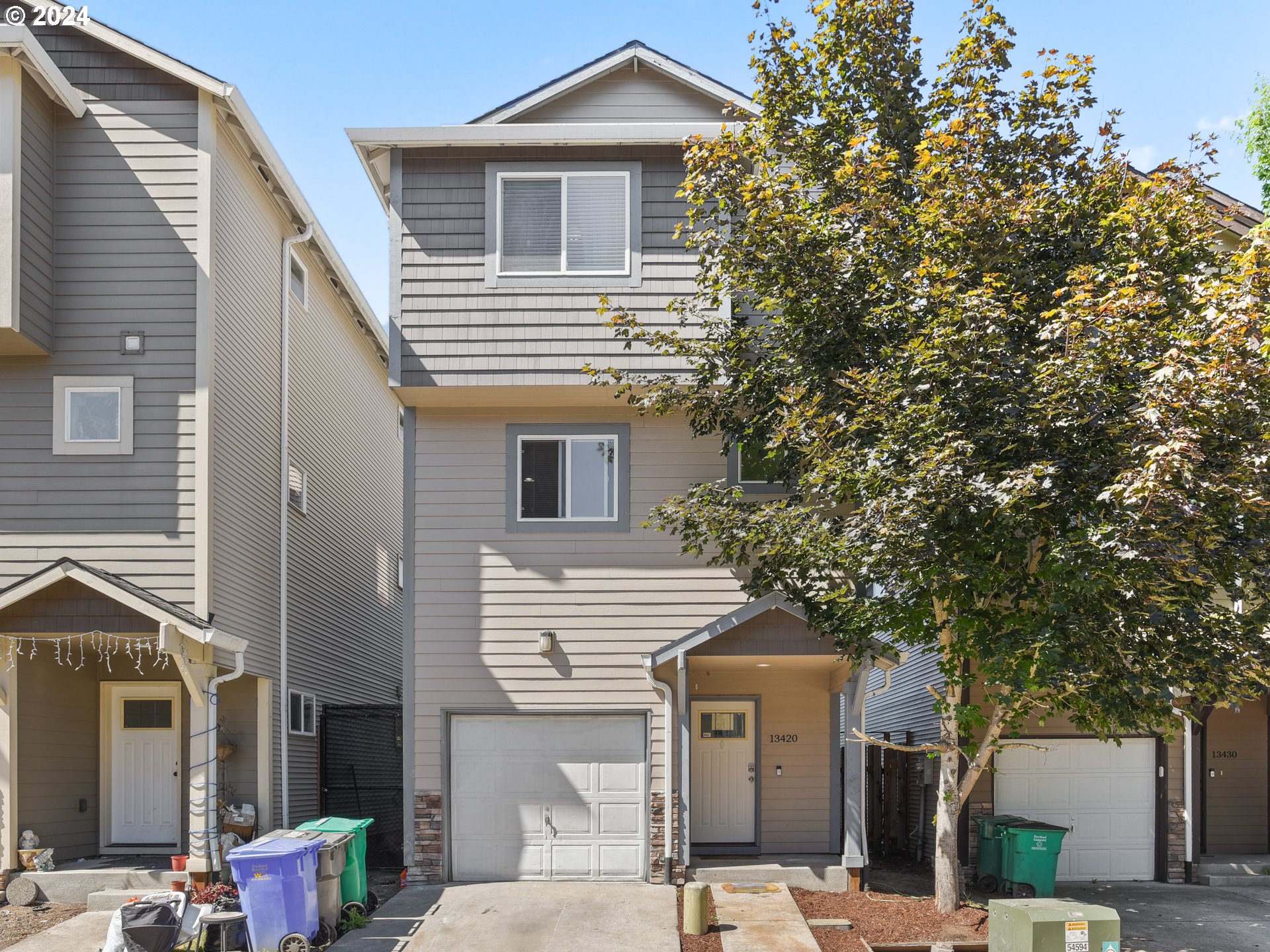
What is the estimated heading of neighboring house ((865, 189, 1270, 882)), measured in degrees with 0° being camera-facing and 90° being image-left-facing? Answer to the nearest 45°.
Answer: approximately 0°

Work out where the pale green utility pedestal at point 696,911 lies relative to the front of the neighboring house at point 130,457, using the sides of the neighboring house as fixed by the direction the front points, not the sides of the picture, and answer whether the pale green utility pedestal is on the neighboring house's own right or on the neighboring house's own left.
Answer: on the neighboring house's own left

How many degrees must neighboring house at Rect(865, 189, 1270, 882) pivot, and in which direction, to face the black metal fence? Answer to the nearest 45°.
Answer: approximately 90° to its right

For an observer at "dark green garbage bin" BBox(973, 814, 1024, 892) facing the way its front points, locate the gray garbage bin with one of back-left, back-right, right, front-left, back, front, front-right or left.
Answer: back-right
